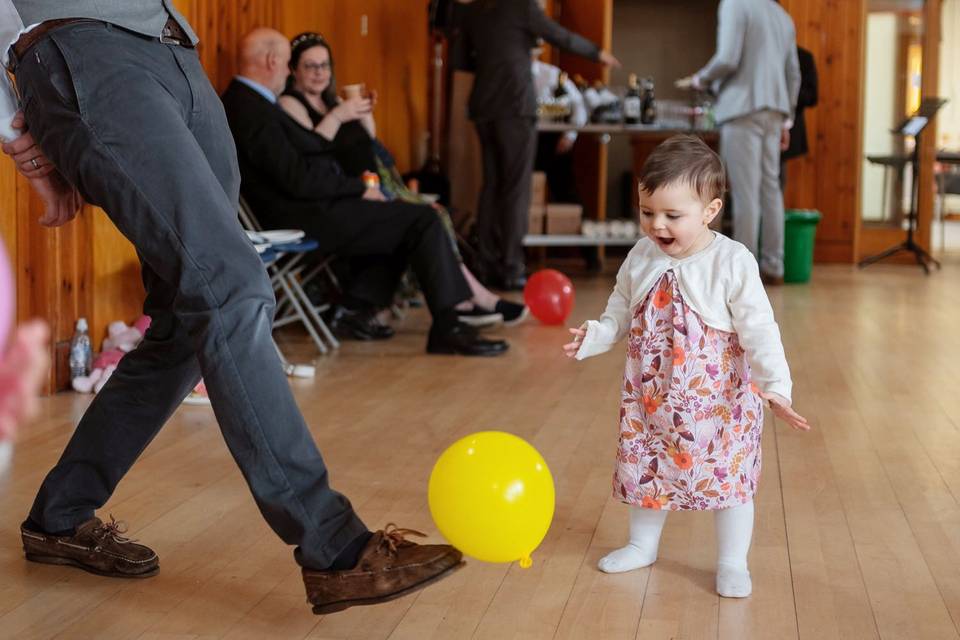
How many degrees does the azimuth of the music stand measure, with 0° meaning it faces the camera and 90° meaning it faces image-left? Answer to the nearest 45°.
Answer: approximately 45°

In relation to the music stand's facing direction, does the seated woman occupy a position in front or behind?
in front

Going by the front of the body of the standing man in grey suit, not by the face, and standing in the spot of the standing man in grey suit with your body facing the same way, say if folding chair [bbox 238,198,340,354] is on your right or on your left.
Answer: on your left

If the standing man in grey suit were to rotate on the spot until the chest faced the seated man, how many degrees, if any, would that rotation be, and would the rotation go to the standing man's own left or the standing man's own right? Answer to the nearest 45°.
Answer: approximately 90° to the standing man's own left

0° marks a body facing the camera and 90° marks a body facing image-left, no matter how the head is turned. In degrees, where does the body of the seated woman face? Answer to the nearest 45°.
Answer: approximately 315°

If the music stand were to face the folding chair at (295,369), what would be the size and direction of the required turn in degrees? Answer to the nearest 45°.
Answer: approximately 45° to its left

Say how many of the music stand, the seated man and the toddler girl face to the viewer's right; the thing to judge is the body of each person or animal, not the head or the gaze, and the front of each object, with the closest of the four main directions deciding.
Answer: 1

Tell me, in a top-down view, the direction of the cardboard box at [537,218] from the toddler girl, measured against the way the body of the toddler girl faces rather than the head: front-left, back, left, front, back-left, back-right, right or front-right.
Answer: back-right

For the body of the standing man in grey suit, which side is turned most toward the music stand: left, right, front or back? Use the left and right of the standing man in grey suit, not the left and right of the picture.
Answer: right

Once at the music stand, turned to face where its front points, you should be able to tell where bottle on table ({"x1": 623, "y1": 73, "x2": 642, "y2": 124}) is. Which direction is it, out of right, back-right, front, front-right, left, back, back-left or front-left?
front

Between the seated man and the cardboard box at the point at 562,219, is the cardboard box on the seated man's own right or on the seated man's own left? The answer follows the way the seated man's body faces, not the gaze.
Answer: on the seated man's own left

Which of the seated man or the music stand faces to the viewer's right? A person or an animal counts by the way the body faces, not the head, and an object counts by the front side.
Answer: the seated man

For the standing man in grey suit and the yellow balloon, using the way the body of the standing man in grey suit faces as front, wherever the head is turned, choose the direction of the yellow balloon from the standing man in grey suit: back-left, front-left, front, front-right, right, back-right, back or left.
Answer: back-left

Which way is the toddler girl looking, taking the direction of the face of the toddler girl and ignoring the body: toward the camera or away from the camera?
toward the camera

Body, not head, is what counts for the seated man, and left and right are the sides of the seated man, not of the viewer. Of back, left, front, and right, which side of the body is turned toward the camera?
right

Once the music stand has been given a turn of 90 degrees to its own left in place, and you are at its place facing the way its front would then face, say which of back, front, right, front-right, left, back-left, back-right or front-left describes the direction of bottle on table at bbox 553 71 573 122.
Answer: right
